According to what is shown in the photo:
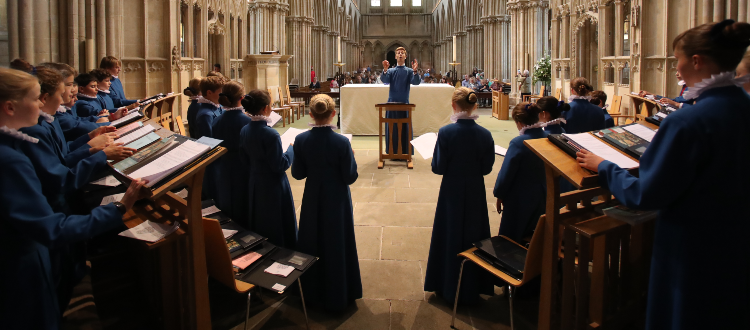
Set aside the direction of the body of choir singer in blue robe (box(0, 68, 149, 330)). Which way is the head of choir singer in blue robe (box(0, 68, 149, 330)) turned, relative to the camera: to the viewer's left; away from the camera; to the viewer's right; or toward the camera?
to the viewer's right

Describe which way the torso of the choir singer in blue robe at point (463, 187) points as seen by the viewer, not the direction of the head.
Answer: away from the camera

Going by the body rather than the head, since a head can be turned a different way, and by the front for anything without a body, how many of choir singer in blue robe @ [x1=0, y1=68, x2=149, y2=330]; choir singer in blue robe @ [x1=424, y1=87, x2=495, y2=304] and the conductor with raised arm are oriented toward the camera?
1

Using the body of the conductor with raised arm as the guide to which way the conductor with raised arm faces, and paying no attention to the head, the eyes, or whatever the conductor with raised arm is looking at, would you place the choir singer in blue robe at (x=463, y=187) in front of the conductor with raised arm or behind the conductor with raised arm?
in front

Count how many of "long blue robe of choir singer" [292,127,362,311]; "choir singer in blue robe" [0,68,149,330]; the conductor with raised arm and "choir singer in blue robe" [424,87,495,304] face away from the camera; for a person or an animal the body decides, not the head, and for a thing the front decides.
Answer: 2

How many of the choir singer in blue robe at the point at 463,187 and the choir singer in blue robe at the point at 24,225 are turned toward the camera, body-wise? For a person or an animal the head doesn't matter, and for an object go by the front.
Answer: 0

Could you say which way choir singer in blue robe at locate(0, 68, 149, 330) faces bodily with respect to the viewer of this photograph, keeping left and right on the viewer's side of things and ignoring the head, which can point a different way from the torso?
facing to the right of the viewer

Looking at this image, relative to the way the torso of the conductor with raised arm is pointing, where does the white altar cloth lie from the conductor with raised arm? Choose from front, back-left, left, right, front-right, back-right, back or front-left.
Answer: back
